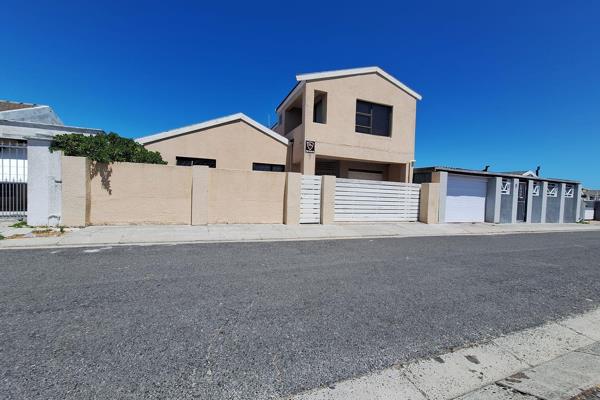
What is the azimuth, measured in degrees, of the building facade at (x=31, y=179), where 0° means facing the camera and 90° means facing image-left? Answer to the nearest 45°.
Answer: approximately 0°

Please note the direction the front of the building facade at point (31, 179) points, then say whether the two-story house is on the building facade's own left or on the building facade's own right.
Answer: on the building facade's own left
